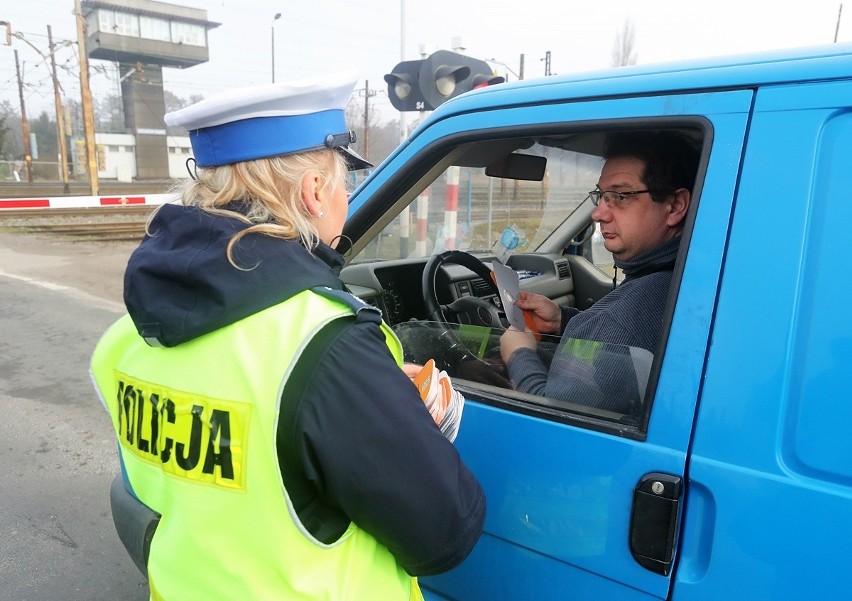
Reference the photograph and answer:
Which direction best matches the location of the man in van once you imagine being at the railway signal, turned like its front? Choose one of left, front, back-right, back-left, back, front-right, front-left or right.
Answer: front

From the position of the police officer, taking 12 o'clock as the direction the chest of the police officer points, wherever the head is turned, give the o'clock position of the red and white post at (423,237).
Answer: The red and white post is roughly at 11 o'clock from the police officer.

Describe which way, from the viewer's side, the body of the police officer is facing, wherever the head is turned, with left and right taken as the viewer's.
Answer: facing away from the viewer and to the right of the viewer

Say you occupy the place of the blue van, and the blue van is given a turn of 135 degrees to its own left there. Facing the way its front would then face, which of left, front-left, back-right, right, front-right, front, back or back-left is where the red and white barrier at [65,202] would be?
back-right

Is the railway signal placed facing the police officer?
yes

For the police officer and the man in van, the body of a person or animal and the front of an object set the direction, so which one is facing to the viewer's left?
the man in van

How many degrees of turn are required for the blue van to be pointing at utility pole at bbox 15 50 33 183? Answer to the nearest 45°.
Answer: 0° — it already faces it

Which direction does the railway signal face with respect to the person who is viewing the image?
facing the viewer

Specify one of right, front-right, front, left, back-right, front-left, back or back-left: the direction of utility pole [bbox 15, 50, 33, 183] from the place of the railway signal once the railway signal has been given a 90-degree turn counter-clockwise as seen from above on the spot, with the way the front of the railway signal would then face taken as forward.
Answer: back-left

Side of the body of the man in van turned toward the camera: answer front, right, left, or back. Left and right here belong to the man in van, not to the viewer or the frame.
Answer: left

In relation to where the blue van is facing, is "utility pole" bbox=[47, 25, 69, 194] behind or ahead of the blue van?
ahead

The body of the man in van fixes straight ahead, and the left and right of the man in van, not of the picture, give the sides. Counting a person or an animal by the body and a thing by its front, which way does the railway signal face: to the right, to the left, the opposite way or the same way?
to the left

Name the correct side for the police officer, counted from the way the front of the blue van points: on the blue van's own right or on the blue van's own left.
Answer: on the blue van's own left

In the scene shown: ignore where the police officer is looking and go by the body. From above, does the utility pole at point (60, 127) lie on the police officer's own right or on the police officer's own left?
on the police officer's own left

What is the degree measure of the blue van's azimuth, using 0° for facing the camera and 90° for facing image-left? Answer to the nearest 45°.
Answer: approximately 135°

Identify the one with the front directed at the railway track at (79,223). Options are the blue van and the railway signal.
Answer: the blue van

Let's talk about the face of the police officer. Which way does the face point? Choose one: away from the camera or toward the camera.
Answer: away from the camera
